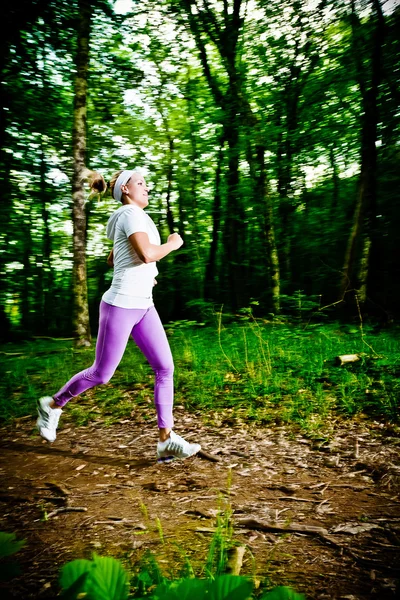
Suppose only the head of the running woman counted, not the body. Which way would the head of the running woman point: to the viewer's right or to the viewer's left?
to the viewer's right

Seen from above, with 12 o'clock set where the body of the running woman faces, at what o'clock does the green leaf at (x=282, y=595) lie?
The green leaf is roughly at 3 o'clock from the running woman.

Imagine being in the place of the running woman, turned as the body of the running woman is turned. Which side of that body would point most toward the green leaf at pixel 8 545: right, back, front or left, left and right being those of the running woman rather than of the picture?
right

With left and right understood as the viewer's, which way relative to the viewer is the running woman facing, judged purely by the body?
facing to the right of the viewer

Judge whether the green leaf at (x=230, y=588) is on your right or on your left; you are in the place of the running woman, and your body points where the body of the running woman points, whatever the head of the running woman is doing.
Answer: on your right

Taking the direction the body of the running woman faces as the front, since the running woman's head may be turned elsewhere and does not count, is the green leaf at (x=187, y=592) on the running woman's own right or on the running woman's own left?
on the running woman's own right

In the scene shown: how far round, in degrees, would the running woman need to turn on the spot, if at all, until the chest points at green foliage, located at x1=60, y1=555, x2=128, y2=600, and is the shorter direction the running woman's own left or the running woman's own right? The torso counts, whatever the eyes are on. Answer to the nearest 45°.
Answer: approximately 90° to the running woman's own right

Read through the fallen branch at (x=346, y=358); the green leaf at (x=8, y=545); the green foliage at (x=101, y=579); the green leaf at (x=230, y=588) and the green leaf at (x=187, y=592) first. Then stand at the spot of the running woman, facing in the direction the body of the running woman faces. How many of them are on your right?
4

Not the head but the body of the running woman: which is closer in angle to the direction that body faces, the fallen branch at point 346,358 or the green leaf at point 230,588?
the fallen branch
